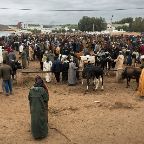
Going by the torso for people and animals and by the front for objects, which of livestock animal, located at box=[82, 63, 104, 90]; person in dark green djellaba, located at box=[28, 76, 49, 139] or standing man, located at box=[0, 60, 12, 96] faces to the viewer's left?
the livestock animal

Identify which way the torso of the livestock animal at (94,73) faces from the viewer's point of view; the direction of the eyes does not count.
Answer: to the viewer's left

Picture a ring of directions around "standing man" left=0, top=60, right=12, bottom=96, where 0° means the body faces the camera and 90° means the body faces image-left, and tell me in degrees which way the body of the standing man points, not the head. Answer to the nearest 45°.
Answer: approximately 180°

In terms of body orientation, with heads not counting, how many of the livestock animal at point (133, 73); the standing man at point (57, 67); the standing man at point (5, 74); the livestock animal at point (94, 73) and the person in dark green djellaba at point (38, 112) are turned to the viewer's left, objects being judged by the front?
2

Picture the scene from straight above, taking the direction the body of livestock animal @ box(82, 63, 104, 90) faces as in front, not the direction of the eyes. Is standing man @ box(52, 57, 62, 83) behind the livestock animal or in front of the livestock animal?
in front

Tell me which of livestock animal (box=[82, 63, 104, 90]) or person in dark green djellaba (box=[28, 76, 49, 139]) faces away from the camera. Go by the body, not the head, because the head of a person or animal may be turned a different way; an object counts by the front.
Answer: the person in dark green djellaba

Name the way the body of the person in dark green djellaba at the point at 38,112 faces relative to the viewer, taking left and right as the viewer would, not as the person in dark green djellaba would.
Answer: facing away from the viewer

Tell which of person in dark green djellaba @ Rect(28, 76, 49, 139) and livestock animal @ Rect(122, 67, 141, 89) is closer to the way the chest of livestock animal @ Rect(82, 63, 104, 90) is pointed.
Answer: the person in dark green djellaba

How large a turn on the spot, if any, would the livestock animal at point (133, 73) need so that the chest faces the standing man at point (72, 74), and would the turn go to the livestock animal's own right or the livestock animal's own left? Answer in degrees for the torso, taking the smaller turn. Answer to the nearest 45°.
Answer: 0° — it already faces them

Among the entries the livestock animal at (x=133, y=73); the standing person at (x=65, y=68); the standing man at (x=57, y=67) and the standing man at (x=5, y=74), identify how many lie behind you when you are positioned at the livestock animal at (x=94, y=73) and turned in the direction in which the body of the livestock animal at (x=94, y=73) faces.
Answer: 1

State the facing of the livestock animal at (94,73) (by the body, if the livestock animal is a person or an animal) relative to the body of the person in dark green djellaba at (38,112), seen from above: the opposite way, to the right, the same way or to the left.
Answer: to the left

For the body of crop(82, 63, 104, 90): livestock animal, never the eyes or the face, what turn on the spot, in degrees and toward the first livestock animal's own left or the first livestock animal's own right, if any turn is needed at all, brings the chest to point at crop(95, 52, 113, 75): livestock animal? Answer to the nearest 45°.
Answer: approximately 90° to the first livestock animal's own right

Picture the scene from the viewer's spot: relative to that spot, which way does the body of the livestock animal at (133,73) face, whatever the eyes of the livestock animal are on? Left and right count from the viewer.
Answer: facing to the left of the viewer
